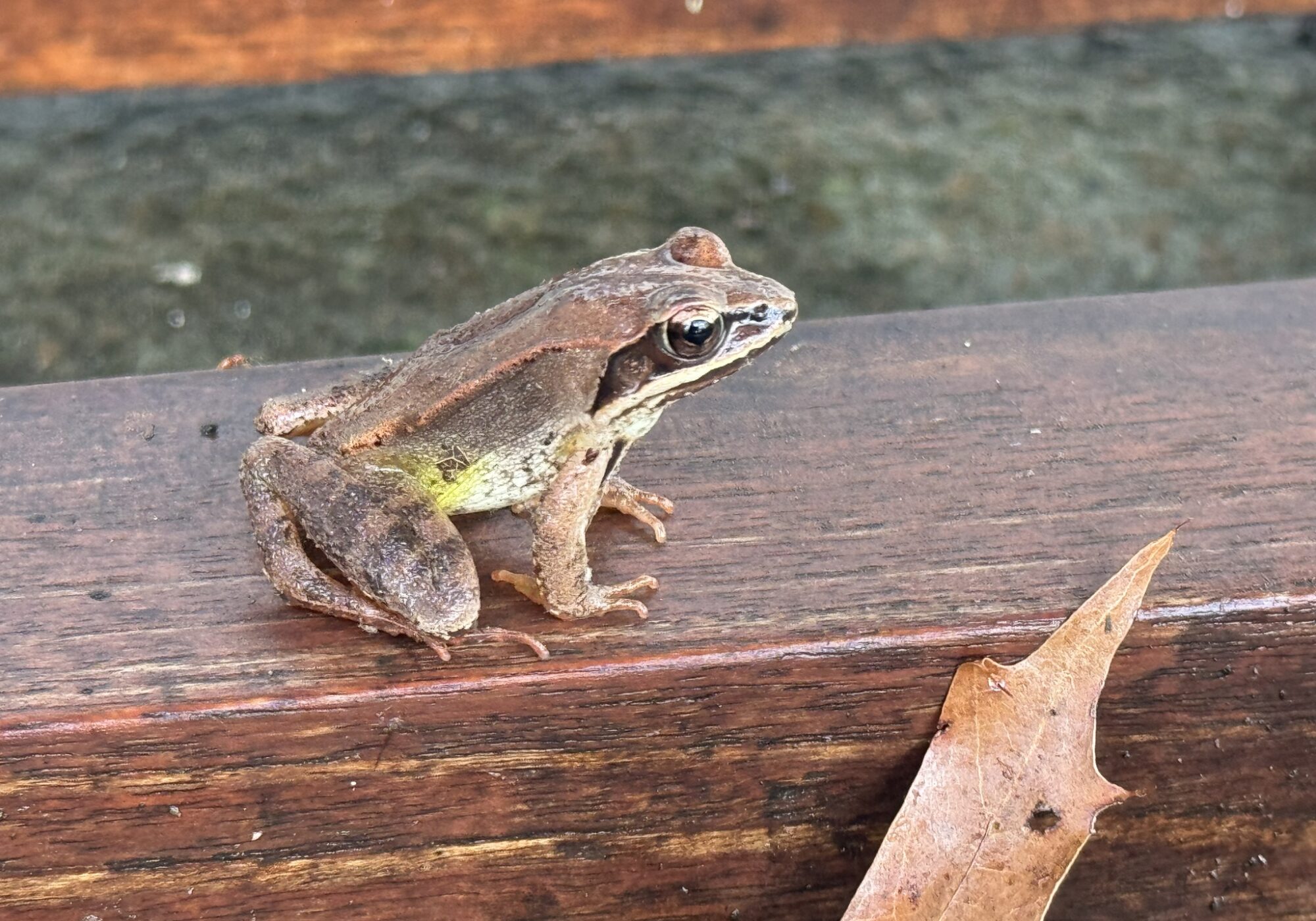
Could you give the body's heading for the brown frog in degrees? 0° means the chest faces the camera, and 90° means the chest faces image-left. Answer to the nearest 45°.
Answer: approximately 270°

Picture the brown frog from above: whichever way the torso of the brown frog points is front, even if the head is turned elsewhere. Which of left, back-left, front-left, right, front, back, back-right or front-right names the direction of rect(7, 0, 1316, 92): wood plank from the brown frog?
left
